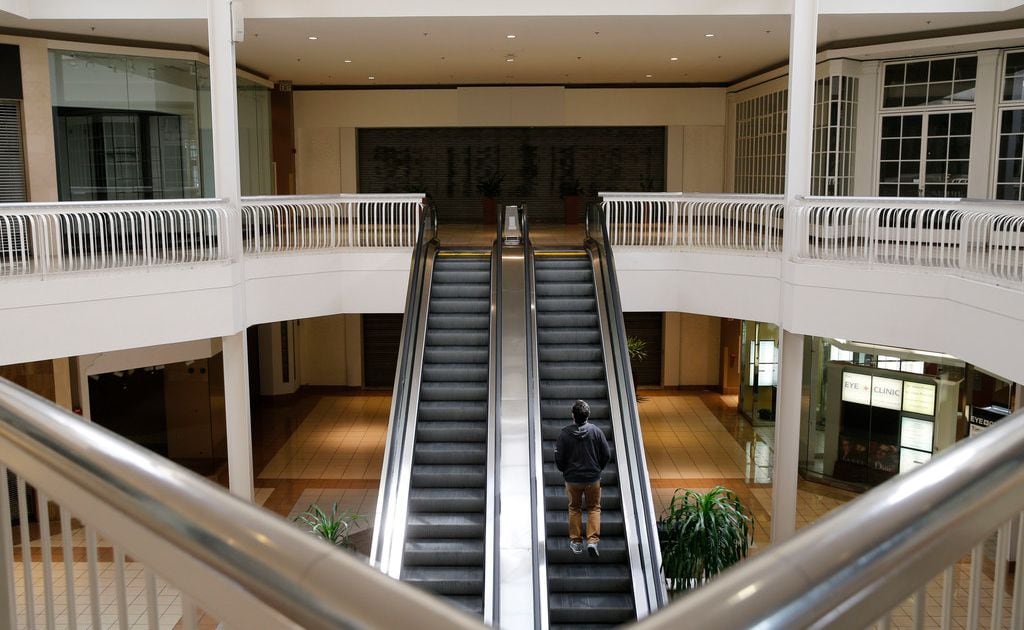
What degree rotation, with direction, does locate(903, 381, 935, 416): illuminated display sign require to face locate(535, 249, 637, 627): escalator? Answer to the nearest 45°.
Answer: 0° — it already faces it

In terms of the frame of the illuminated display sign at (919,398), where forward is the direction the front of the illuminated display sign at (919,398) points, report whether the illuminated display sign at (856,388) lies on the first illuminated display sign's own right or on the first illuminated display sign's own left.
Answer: on the first illuminated display sign's own right

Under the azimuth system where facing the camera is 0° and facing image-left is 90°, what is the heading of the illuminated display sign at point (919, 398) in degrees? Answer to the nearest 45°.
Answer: approximately 45°

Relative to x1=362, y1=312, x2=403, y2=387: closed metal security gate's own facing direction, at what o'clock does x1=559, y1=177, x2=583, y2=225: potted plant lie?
The potted plant is roughly at 9 o'clock from the closed metal security gate.

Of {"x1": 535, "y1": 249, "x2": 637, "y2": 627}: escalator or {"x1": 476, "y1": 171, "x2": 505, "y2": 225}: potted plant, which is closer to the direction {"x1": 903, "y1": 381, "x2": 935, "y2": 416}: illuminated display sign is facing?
the escalator

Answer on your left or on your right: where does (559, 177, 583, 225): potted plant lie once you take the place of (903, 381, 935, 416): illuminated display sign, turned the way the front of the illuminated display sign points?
on your right

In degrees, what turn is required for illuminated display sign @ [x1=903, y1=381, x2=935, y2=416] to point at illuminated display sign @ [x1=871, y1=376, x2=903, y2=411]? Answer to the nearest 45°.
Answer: approximately 90° to its right
